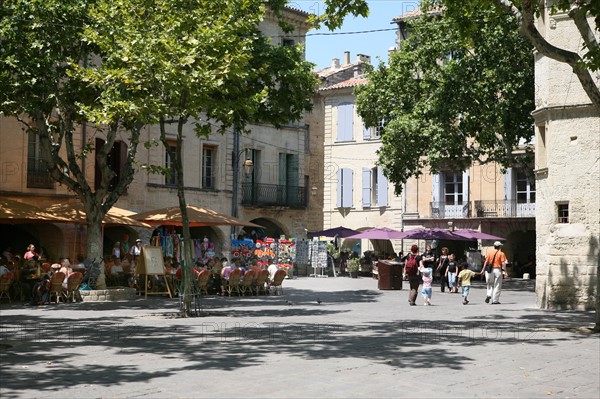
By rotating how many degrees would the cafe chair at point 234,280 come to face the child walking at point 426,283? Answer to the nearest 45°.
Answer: approximately 180°

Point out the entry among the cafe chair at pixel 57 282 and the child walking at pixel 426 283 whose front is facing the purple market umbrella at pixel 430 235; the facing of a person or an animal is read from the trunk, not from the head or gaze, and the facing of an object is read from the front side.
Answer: the child walking

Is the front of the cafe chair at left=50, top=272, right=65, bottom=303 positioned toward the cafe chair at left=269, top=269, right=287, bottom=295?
no

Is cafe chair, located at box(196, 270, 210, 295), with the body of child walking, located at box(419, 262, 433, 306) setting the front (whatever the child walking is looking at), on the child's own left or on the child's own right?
on the child's own left
